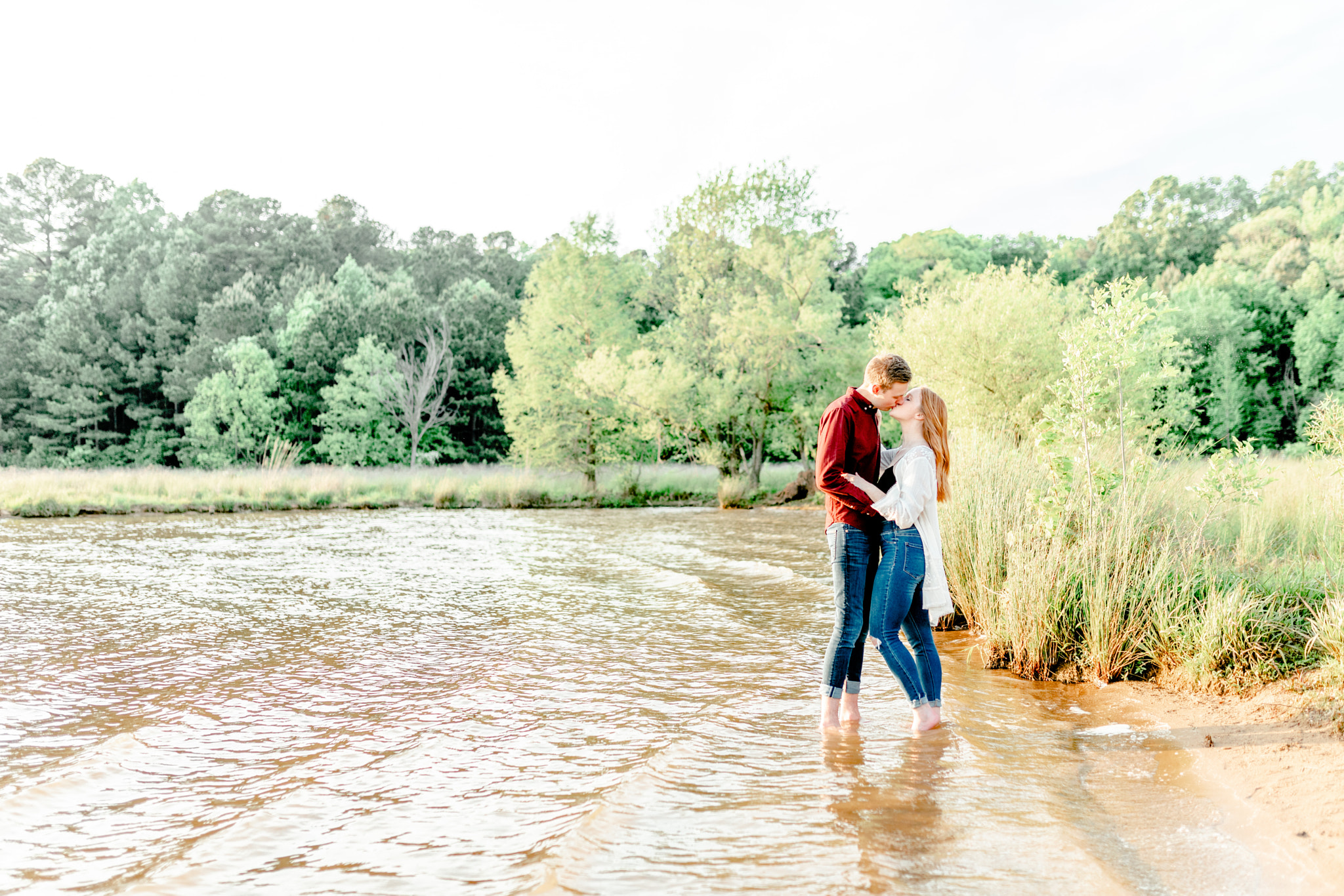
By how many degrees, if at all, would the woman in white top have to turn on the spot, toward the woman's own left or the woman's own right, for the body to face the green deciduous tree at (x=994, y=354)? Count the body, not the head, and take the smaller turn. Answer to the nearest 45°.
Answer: approximately 90° to the woman's own right

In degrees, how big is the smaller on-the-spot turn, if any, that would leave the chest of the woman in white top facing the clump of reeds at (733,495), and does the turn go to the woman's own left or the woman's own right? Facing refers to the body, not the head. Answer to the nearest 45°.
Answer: approximately 90° to the woman's own right

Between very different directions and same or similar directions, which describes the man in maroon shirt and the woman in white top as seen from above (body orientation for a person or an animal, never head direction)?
very different directions

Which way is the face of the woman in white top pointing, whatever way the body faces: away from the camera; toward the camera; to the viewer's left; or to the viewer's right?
to the viewer's left

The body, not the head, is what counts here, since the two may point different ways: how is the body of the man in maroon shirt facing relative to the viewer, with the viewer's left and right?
facing to the right of the viewer

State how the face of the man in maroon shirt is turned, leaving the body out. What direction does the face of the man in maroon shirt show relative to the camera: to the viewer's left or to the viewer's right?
to the viewer's right

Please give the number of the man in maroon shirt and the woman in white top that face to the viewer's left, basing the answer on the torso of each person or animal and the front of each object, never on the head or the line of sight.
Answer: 1

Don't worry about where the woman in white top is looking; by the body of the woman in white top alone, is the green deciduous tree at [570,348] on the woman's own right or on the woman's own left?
on the woman's own right

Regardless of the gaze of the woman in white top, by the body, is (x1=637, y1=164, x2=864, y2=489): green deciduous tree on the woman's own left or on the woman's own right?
on the woman's own right

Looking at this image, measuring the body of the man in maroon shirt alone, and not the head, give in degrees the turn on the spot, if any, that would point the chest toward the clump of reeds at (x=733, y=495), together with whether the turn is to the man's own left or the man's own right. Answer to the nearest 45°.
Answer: approximately 90° to the man's own left

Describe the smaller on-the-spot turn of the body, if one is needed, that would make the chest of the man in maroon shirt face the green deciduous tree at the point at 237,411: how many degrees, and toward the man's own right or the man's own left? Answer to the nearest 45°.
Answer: approximately 135° to the man's own left

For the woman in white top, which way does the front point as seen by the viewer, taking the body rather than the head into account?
to the viewer's left
